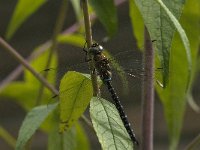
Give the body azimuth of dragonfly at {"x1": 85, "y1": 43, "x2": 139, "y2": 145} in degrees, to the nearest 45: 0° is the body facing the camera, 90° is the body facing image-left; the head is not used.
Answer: approximately 90°
